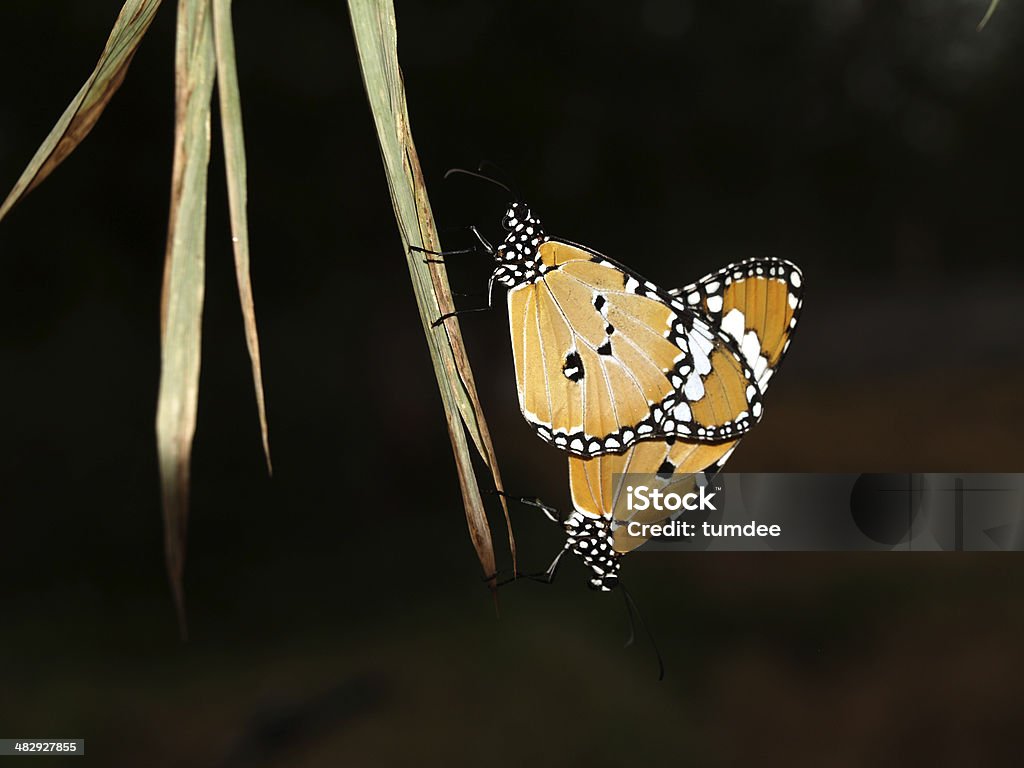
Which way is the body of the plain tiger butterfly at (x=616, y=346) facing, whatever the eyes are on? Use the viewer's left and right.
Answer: facing to the left of the viewer
